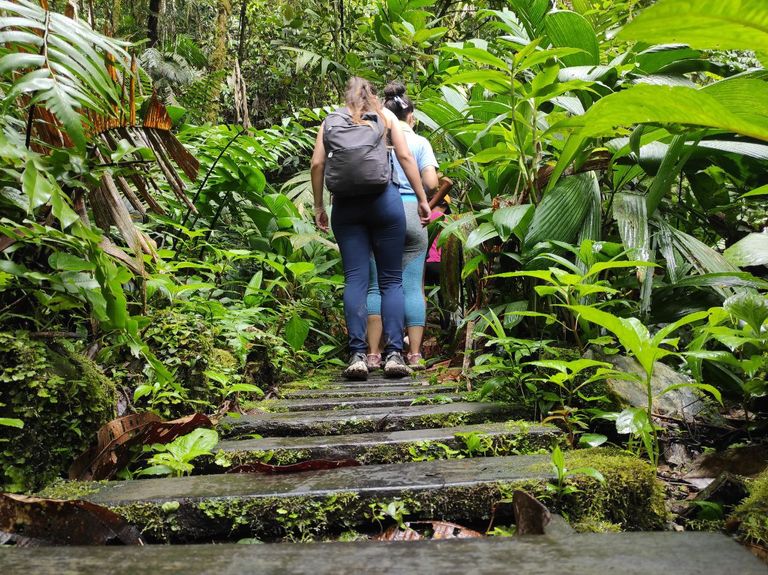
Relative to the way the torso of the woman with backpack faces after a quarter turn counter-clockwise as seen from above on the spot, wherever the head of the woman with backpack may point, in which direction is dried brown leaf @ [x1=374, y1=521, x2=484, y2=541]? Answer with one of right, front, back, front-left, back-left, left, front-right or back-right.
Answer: left

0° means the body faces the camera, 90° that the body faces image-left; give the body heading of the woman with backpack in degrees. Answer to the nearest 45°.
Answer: approximately 180°

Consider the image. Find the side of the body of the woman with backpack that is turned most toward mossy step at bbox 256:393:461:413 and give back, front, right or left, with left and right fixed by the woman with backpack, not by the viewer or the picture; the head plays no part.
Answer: back

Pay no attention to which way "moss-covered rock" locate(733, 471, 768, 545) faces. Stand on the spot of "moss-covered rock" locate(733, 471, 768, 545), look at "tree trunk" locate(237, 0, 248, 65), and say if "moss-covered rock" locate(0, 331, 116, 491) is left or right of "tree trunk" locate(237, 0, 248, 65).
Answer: left

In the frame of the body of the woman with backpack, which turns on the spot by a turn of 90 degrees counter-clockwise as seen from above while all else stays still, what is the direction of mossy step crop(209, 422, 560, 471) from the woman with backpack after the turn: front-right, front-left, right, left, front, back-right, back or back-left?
left

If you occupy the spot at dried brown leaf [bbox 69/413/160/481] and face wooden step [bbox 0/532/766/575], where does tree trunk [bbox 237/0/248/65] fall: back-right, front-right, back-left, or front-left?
back-left

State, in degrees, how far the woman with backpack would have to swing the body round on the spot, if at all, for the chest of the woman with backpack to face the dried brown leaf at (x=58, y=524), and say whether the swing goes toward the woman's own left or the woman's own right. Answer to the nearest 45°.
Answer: approximately 180°

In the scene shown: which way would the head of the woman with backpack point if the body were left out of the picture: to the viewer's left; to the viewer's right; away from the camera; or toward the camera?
away from the camera
